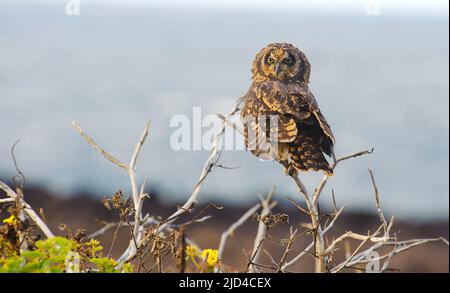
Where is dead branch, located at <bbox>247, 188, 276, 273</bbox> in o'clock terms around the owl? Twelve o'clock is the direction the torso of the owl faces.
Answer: The dead branch is roughly at 8 o'clock from the owl.

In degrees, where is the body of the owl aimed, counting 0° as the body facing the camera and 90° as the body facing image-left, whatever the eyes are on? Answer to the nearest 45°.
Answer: approximately 135°

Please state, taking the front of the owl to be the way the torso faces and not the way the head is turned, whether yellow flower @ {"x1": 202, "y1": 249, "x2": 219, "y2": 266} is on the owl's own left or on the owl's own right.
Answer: on the owl's own left

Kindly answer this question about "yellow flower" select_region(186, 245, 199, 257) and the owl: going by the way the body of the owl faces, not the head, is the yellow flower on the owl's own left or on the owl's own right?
on the owl's own left

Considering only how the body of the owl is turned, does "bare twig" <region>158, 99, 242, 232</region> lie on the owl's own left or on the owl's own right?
on the owl's own left
